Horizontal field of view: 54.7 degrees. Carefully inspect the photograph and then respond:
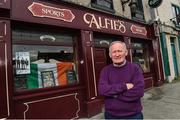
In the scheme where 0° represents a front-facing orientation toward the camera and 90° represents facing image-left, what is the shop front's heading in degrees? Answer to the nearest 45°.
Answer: approximately 315°

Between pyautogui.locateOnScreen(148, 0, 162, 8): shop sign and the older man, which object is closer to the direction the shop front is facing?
the older man

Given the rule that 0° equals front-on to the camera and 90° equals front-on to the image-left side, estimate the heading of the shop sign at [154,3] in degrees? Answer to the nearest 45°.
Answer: approximately 0°

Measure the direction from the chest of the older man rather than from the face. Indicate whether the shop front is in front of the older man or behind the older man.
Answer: behind

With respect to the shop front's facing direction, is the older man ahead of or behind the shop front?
ahead

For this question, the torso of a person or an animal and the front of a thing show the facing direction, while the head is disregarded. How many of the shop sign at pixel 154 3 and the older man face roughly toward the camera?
2

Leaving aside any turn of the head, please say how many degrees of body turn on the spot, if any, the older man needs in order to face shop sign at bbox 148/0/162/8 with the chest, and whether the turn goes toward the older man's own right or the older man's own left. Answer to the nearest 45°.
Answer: approximately 180°
